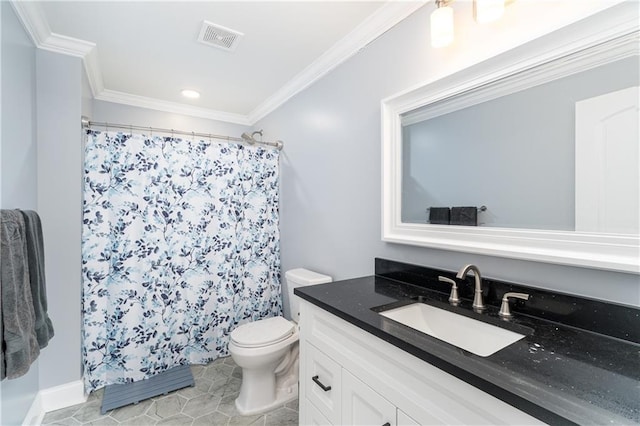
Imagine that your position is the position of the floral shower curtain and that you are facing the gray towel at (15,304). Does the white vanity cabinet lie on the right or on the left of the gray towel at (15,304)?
left

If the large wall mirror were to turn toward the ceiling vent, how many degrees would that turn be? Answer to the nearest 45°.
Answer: approximately 45° to its right

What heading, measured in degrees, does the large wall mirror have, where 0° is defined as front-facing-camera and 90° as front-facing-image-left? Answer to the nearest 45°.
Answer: approximately 45°

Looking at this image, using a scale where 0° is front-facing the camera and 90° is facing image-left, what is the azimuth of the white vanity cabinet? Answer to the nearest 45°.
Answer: approximately 45°

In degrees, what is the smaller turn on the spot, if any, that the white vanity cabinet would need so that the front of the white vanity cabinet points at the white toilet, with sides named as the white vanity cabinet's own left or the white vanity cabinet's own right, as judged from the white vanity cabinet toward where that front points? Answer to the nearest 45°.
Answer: approximately 90° to the white vanity cabinet's own right

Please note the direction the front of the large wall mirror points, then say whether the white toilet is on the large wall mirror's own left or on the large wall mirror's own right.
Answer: on the large wall mirror's own right

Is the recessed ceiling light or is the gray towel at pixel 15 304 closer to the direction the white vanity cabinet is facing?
the gray towel
